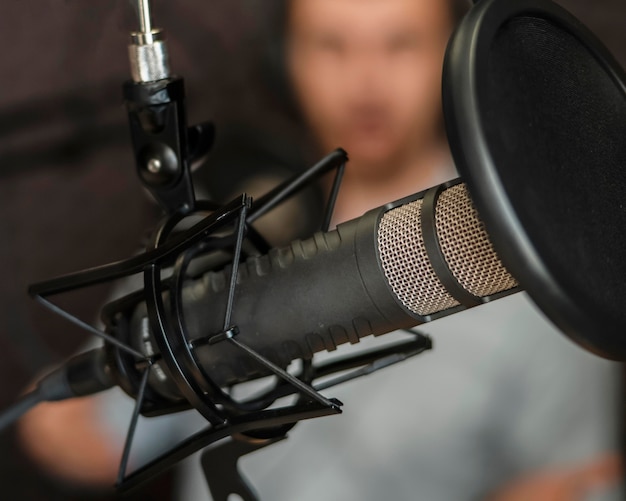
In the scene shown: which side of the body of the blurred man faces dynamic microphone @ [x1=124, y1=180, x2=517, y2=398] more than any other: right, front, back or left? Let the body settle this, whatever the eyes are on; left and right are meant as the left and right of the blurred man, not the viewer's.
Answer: front

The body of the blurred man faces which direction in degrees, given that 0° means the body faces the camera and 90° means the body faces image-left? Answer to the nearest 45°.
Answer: approximately 0°

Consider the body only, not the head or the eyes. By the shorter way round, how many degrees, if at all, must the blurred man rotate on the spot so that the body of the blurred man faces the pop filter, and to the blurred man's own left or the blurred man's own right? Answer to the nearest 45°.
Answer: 0° — they already face it

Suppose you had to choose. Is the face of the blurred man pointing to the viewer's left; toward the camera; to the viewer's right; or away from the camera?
toward the camera
